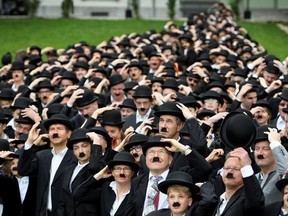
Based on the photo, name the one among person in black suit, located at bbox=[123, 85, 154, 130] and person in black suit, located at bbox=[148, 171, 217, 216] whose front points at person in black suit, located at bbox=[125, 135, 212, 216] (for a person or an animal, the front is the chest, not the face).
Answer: person in black suit, located at bbox=[123, 85, 154, 130]

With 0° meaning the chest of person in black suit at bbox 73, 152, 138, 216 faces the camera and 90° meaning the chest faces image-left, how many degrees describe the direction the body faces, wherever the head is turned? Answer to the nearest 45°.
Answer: approximately 0°

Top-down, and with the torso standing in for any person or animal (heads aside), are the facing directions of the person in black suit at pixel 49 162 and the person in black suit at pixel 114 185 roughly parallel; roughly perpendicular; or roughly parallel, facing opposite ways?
roughly parallel

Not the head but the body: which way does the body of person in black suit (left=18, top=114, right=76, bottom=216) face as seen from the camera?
toward the camera

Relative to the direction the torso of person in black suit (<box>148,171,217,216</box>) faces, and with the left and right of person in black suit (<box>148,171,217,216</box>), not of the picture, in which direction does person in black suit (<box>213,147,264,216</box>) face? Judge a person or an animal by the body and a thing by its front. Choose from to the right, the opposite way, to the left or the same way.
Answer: the same way

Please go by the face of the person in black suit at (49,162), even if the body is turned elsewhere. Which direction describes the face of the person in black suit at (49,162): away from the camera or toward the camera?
toward the camera

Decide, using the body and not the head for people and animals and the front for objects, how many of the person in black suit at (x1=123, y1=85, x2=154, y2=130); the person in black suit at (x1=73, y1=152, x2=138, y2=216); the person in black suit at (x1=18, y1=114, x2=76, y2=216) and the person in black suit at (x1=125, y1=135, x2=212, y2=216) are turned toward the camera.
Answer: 4

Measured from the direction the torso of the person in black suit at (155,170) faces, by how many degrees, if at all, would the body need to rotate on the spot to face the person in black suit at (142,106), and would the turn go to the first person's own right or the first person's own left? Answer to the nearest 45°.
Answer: approximately 180°

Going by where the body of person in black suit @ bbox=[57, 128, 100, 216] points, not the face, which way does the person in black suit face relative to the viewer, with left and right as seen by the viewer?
facing the viewer

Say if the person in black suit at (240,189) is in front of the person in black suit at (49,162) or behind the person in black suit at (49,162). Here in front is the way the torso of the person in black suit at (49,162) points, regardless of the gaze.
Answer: in front

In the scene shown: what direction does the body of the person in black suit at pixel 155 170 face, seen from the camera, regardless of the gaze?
toward the camera

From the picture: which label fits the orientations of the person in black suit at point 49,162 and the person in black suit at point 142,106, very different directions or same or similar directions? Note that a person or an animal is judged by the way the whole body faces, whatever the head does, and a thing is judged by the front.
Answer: same or similar directions

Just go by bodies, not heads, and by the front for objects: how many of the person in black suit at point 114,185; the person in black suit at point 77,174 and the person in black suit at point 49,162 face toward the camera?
3

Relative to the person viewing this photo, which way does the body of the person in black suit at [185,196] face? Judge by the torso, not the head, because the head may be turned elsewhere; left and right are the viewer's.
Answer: facing the viewer and to the left of the viewer

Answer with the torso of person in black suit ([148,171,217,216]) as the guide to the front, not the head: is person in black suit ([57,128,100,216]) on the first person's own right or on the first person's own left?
on the first person's own right

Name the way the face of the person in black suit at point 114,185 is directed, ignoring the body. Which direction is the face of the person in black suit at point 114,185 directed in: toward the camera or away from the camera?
toward the camera

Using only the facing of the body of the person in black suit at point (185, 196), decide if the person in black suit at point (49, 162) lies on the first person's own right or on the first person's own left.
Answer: on the first person's own right

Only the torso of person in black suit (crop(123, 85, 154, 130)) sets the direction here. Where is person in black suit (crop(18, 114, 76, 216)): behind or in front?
in front

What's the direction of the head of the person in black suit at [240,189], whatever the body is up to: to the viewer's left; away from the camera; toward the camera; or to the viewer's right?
toward the camera
